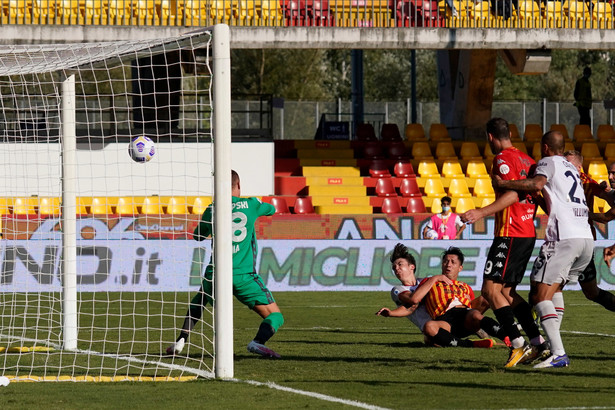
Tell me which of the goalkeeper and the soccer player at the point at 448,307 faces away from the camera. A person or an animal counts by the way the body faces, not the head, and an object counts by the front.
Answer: the goalkeeper

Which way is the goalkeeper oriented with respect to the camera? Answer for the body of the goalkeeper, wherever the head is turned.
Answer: away from the camera

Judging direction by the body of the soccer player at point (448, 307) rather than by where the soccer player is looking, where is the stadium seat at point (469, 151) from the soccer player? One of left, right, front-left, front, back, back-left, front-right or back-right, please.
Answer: back

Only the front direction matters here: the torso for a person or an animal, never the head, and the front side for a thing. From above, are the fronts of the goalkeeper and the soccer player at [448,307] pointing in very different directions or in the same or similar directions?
very different directions

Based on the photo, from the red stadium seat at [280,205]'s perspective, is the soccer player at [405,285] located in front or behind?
in front

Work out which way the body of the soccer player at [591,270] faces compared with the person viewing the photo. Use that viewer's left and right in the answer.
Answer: facing to the left of the viewer

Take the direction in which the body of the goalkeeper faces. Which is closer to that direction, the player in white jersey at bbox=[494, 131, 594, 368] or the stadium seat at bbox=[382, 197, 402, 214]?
the stadium seat

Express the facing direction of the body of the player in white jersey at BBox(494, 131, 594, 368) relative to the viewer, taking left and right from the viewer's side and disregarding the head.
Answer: facing away from the viewer and to the left of the viewer

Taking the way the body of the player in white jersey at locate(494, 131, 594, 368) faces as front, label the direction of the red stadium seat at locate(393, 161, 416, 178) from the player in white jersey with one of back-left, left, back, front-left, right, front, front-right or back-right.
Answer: front-right

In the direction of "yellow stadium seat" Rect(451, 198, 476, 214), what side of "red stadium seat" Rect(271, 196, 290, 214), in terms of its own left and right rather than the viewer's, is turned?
left

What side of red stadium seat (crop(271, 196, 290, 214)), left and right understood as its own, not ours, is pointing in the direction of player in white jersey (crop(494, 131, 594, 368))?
front

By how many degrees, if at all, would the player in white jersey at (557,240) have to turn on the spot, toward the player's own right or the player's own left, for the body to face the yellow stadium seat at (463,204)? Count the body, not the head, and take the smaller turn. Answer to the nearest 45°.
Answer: approximately 45° to the player's own right

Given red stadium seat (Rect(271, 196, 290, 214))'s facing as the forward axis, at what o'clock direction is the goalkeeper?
The goalkeeper is roughly at 12 o'clock from the red stadium seat.

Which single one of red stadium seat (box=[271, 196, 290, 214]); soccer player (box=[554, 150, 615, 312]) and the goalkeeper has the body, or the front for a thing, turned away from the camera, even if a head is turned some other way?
the goalkeeper

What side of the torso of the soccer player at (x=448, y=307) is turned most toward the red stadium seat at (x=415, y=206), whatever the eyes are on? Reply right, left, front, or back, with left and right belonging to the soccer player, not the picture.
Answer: back
